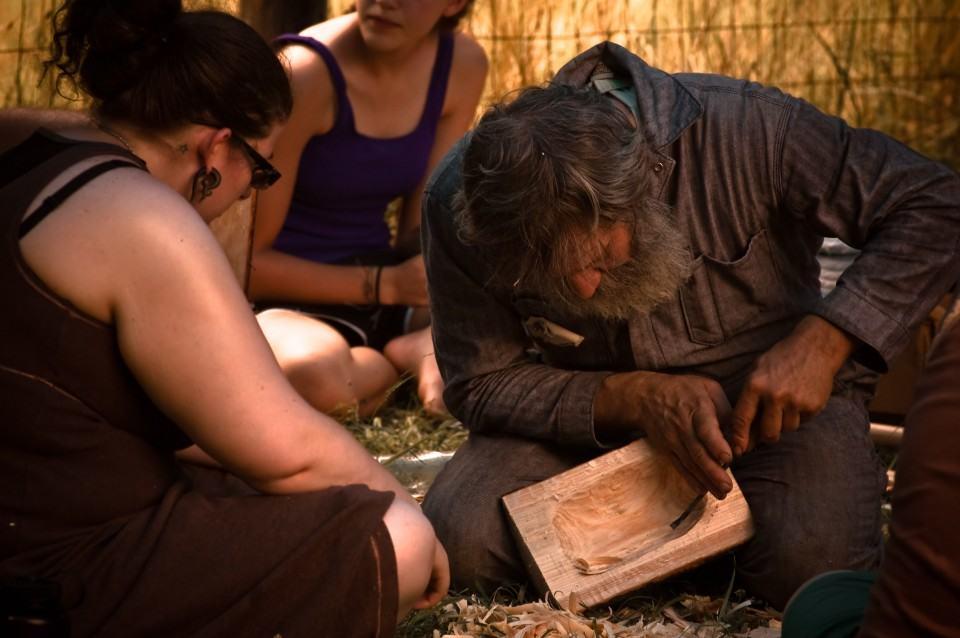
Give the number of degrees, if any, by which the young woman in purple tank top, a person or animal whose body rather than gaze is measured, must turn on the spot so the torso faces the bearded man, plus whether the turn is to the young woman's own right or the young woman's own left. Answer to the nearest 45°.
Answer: approximately 45° to the young woman's own left

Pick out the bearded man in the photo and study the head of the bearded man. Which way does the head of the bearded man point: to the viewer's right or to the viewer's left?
to the viewer's left

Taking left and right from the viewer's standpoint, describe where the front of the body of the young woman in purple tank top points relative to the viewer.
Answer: facing the viewer

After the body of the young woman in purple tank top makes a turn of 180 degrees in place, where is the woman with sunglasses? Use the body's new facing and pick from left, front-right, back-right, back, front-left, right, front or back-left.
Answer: back
